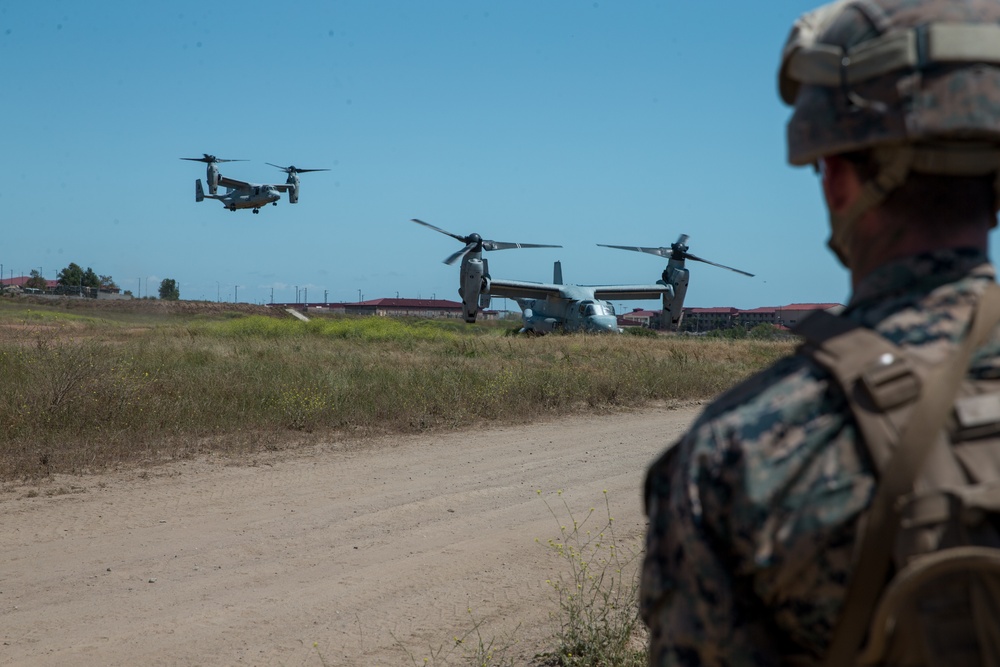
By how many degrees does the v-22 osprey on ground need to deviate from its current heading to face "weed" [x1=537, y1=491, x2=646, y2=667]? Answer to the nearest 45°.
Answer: approximately 45° to its right

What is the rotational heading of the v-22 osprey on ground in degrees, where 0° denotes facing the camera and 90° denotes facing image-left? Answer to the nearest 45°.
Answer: approximately 315°
